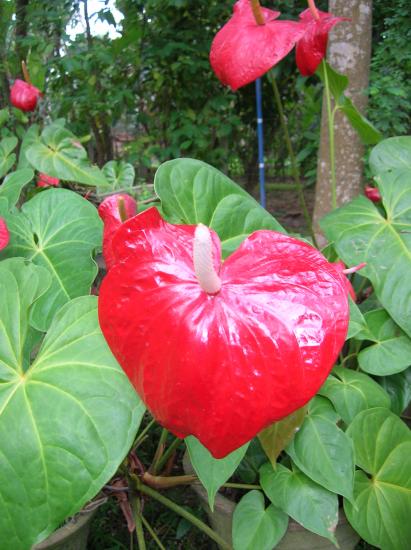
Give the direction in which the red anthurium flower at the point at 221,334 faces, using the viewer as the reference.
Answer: facing the viewer

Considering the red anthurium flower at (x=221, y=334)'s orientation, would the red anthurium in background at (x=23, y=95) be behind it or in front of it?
behind

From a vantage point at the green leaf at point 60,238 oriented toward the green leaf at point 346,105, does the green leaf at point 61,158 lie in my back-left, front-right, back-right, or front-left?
front-left

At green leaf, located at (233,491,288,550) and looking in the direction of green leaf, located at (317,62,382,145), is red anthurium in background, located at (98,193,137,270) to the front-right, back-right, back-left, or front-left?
front-left

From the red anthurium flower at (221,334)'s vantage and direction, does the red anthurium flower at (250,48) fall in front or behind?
behind

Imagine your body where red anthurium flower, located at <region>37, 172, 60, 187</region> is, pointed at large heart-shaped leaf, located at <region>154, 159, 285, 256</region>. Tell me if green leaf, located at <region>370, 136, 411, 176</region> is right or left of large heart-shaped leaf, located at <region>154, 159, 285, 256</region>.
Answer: left

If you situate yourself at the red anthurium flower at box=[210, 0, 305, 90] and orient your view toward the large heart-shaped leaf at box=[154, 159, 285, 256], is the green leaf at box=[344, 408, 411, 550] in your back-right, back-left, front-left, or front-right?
front-left

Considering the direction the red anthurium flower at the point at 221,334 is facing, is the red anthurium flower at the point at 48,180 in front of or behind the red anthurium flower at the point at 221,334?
behind
